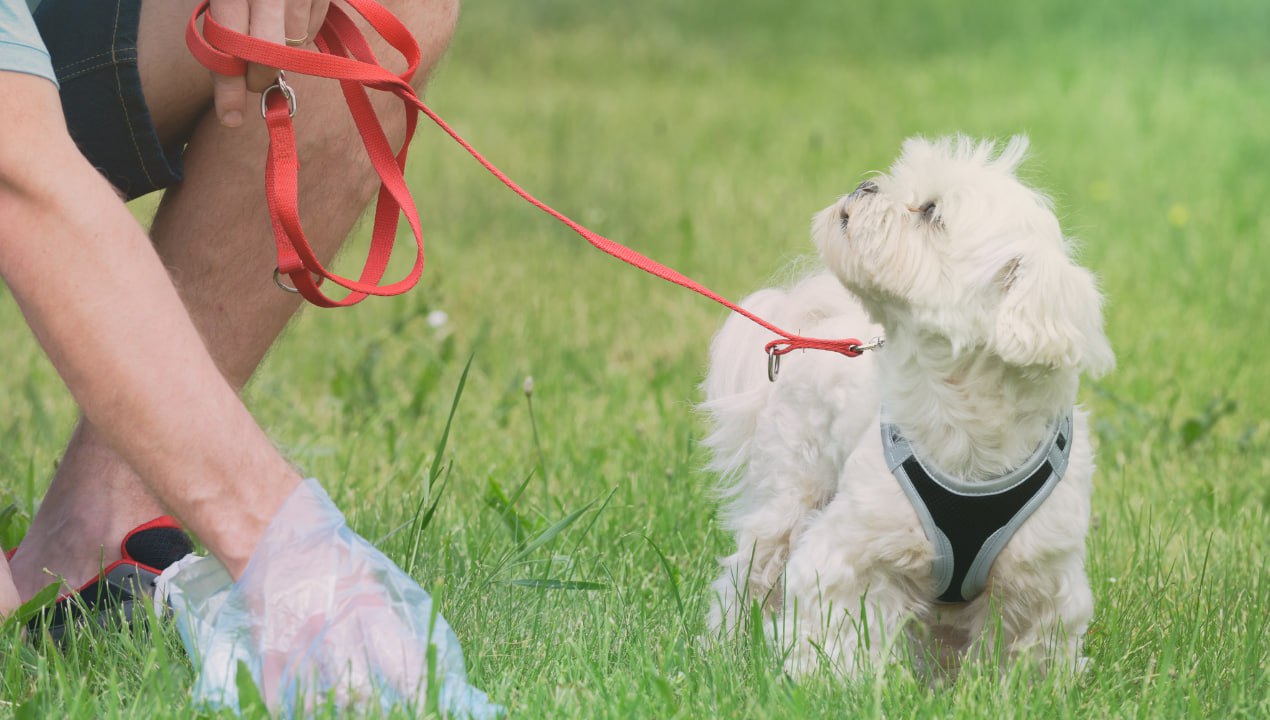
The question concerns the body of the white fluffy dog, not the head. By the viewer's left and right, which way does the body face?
facing the viewer and to the right of the viewer
